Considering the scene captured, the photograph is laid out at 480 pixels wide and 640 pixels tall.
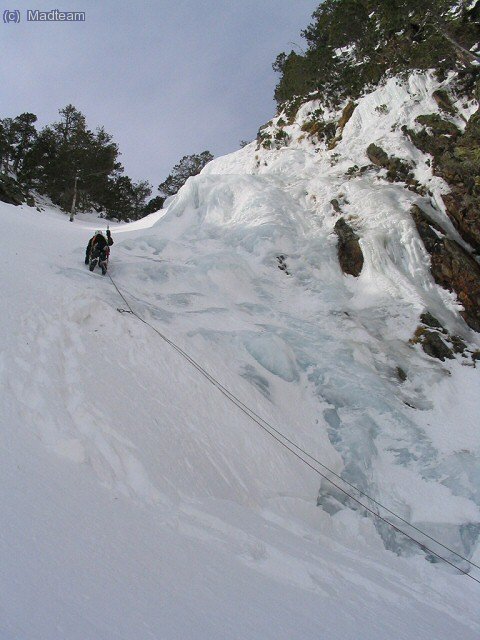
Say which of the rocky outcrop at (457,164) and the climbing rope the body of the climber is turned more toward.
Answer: the rocky outcrop

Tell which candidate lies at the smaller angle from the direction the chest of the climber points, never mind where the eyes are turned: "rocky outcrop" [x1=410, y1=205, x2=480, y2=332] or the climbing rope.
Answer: the rocky outcrop

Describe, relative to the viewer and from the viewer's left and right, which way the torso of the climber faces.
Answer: facing away from the viewer

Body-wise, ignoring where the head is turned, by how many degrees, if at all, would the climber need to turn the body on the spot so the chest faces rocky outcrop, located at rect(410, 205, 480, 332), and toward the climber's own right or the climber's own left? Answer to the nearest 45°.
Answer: approximately 90° to the climber's own right
